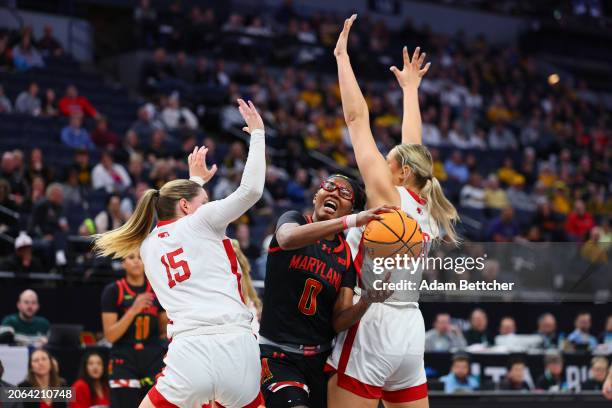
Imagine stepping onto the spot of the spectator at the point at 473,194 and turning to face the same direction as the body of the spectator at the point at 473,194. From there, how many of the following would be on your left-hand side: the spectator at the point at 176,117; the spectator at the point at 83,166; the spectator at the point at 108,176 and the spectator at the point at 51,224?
0

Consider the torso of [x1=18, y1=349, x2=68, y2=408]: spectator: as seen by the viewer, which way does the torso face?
toward the camera

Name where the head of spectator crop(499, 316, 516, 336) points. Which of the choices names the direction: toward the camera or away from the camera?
toward the camera

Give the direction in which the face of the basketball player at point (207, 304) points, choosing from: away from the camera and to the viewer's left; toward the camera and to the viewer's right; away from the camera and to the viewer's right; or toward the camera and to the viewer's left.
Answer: away from the camera and to the viewer's right

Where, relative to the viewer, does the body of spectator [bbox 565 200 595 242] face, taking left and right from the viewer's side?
facing the viewer

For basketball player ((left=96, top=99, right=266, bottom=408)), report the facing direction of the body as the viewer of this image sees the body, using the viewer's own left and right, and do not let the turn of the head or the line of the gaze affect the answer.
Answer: facing away from the viewer and to the right of the viewer

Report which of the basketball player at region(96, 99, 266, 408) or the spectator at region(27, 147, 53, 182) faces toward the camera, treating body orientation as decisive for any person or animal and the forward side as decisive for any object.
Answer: the spectator

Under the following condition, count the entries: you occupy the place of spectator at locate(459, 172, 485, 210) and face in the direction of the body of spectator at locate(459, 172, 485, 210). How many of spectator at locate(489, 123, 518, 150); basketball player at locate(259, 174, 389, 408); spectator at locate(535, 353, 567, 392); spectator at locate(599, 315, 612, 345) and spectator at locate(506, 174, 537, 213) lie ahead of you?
3

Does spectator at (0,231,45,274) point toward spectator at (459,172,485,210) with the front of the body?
no

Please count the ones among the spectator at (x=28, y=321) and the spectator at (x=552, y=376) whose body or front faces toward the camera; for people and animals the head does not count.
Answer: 2

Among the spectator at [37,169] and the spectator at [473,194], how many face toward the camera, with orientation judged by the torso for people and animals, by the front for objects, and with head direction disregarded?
2

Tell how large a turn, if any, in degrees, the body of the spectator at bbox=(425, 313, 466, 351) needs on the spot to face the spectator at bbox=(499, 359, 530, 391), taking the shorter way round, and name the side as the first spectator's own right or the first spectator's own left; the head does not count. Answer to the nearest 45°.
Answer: approximately 45° to the first spectator's own left

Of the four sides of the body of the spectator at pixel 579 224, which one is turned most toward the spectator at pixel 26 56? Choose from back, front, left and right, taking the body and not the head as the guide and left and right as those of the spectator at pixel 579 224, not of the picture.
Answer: right

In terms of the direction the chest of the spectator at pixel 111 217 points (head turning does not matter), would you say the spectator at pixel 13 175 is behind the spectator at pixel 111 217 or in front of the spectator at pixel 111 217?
behind

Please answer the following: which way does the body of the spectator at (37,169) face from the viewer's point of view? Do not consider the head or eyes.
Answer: toward the camera

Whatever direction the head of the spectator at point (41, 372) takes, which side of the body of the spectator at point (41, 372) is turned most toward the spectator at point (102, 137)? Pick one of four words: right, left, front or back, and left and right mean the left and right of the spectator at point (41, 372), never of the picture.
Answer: back

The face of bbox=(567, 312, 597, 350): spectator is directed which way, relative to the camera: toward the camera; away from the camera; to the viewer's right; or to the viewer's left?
toward the camera

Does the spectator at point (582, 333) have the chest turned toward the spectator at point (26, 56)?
no

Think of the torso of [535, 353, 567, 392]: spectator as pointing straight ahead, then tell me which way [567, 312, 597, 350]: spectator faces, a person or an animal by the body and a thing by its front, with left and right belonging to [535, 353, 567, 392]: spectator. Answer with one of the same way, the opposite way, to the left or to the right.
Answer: the same way

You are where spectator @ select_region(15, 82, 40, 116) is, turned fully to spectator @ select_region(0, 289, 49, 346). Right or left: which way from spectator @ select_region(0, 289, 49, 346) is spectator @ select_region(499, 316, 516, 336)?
left
